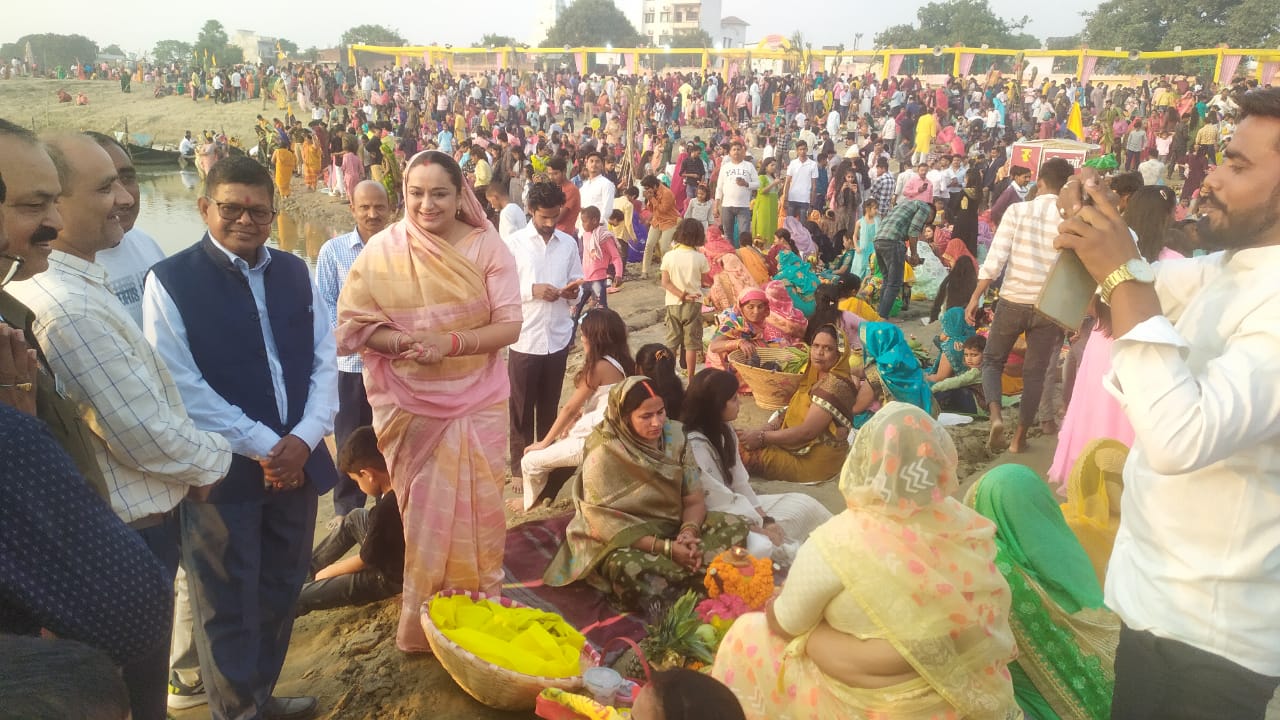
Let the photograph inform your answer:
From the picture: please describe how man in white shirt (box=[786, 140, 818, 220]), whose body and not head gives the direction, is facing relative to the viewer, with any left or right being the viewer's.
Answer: facing the viewer

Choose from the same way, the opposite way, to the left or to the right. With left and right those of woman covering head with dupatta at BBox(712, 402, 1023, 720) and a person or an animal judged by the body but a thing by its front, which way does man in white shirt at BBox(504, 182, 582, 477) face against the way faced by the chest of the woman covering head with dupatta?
the opposite way

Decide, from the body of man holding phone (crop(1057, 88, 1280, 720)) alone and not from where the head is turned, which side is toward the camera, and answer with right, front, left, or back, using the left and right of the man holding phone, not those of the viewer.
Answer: left

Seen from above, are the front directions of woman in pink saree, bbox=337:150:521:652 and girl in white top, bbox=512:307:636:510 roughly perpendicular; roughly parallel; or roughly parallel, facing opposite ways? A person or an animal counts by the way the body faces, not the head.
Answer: roughly perpendicular

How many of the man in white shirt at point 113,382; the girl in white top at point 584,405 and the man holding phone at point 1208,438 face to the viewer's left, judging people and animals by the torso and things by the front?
2

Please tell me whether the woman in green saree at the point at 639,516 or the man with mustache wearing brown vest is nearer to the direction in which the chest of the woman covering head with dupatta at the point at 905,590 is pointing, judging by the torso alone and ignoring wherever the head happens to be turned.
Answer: the woman in green saree

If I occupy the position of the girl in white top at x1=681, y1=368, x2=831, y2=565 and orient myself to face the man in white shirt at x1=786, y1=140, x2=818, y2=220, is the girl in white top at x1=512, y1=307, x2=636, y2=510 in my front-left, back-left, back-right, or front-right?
front-left

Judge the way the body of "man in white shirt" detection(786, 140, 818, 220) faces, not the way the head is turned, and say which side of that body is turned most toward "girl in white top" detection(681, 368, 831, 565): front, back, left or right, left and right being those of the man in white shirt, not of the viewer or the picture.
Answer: front

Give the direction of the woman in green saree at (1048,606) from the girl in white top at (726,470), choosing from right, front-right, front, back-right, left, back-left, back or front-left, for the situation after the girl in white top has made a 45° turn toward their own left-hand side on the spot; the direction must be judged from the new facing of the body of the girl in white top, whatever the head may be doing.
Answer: right

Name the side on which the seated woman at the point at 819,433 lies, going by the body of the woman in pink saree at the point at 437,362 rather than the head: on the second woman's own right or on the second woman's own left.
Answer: on the second woman's own left

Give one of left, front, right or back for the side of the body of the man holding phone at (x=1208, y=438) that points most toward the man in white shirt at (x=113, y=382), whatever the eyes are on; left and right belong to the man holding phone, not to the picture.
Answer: front

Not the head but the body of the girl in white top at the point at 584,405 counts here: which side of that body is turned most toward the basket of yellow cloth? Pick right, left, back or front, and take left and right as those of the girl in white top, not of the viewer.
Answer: left

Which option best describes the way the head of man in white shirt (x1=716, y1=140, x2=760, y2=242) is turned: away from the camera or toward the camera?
toward the camera

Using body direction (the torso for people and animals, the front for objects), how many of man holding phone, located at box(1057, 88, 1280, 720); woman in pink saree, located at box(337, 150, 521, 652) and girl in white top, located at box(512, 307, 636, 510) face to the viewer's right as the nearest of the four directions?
0

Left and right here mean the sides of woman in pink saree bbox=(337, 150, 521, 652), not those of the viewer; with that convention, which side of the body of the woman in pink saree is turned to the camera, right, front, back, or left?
front

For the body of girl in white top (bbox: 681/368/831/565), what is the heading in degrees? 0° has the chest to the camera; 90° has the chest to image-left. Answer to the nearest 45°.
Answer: approximately 270°

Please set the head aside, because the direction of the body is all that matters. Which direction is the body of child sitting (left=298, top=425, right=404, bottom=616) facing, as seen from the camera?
to the viewer's left

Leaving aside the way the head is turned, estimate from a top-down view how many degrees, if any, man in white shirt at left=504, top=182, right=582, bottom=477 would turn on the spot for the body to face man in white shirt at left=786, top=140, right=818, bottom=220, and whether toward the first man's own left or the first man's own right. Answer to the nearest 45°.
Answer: approximately 90° to the first man's own left
